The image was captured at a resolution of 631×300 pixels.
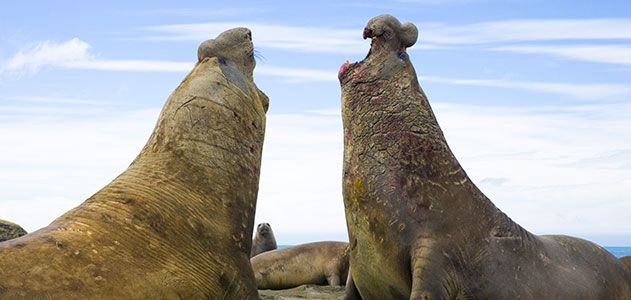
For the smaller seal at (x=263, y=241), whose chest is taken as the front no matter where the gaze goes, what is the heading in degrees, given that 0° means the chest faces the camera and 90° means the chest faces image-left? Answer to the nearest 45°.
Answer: approximately 0°

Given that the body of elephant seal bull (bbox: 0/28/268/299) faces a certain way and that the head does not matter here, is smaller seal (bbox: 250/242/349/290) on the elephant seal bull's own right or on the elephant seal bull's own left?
on the elephant seal bull's own left

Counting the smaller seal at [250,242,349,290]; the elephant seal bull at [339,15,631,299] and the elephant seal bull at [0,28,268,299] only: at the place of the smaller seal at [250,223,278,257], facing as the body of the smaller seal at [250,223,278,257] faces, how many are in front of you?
3

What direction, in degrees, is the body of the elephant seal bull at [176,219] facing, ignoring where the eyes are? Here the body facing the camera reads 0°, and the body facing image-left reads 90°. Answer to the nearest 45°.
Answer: approximately 270°
